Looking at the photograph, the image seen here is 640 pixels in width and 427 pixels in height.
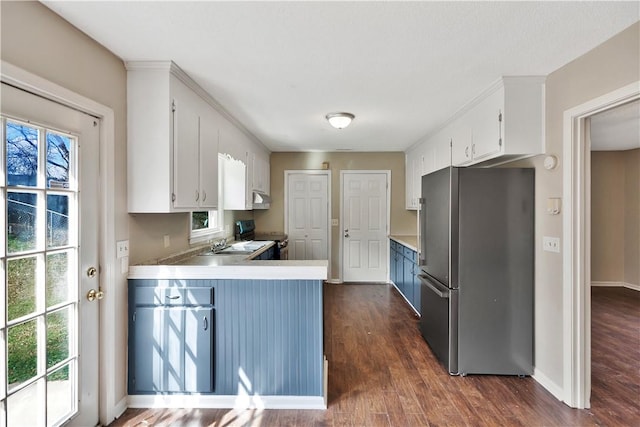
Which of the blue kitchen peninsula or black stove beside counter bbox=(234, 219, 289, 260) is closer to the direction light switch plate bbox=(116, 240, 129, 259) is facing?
the blue kitchen peninsula

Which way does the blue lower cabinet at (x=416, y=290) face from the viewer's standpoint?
to the viewer's left

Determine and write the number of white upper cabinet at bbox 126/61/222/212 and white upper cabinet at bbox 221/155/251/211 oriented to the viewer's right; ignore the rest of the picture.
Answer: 2

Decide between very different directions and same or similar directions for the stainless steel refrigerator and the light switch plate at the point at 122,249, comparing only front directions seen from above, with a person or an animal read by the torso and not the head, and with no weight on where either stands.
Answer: very different directions

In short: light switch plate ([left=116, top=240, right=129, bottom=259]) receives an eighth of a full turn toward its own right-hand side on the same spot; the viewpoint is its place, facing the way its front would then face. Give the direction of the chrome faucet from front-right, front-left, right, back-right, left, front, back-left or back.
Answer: back-left

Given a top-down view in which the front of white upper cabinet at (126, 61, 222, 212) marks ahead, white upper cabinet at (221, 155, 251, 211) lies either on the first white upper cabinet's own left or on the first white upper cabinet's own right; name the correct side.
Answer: on the first white upper cabinet's own left

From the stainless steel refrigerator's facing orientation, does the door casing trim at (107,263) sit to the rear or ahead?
ahead

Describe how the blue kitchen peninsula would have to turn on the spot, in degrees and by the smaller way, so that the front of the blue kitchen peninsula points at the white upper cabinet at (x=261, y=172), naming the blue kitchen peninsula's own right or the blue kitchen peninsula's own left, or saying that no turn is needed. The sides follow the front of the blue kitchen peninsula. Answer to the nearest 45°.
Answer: approximately 180°

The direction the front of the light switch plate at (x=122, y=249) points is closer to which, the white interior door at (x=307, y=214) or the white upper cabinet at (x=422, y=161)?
the white upper cabinet

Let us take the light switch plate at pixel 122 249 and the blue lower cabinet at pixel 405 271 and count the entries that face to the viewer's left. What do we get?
1

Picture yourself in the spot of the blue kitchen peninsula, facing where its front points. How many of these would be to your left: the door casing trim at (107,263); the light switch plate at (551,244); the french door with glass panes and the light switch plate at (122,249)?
1

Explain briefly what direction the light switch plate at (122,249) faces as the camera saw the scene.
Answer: facing the viewer and to the right of the viewer

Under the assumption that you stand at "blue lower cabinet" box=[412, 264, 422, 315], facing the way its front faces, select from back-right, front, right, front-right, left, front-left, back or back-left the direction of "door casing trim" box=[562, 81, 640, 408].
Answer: back-left

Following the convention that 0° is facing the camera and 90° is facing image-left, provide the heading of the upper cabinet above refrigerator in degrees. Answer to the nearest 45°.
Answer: approximately 90°

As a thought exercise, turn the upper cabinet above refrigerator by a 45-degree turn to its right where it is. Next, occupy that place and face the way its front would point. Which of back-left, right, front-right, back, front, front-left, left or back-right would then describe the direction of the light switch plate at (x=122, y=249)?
left

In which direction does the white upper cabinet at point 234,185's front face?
to the viewer's right

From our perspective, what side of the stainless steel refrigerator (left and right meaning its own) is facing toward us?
left

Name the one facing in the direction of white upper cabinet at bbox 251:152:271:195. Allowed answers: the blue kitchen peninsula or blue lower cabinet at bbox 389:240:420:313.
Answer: the blue lower cabinet
